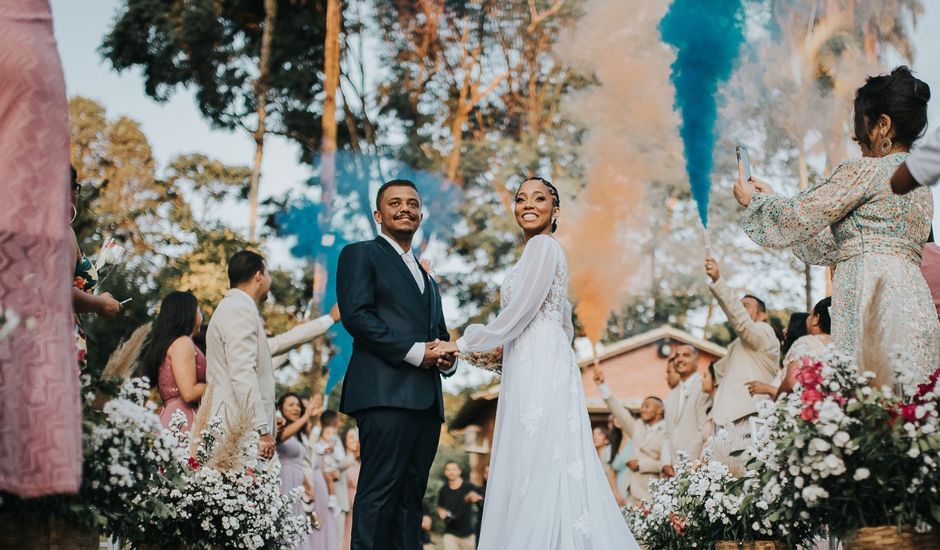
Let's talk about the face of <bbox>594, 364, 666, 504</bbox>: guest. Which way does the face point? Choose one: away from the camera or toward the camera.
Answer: toward the camera

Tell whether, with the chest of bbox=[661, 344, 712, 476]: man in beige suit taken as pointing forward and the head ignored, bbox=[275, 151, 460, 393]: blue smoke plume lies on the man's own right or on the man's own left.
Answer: on the man's own right

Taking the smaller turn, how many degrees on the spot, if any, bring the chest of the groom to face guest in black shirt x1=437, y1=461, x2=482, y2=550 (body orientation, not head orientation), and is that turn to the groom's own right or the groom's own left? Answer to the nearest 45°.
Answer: approximately 135° to the groom's own left

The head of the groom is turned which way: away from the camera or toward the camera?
toward the camera

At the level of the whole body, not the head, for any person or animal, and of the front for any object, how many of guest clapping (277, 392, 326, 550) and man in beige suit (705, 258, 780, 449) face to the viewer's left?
1

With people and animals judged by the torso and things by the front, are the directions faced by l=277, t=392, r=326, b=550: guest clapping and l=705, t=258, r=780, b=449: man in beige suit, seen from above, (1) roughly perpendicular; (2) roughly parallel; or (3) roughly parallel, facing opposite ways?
roughly parallel, facing opposite ways

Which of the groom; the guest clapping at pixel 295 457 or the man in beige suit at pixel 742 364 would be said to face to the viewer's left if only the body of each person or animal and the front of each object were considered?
the man in beige suit

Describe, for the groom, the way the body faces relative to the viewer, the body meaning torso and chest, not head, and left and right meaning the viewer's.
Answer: facing the viewer and to the right of the viewer

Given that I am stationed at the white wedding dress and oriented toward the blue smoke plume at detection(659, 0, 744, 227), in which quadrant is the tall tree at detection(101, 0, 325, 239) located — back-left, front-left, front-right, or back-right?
front-left

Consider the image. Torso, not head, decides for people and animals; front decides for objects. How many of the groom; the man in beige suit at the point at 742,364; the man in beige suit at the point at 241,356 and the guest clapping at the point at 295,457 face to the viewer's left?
1

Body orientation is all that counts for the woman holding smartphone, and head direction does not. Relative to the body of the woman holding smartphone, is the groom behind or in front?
in front

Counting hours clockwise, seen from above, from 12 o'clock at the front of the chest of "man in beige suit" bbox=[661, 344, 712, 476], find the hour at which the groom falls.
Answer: The groom is roughly at 11 o'clock from the man in beige suit.

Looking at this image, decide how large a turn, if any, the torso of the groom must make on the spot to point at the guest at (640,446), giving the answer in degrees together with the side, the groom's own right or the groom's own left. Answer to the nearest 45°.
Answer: approximately 90° to the groom's own left

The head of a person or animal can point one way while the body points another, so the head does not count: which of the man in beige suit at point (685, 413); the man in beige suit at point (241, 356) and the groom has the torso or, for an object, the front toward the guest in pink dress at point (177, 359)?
the man in beige suit at point (685, 413)

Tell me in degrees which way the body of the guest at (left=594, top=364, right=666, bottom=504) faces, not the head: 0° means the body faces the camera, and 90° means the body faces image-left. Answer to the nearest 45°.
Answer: approximately 45°

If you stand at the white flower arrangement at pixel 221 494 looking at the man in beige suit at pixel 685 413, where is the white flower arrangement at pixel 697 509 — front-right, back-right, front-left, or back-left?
front-right

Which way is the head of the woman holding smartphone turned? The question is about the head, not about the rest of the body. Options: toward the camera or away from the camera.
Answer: away from the camera

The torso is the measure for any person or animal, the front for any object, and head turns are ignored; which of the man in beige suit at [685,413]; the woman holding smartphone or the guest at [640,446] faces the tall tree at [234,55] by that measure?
the woman holding smartphone

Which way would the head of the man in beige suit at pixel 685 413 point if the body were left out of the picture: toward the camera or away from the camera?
toward the camera

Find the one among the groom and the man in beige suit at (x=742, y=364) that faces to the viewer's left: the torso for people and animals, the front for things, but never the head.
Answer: the man in beige suit

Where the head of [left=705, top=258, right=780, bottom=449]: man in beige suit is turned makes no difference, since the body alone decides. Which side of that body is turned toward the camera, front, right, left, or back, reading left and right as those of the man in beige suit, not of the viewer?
left

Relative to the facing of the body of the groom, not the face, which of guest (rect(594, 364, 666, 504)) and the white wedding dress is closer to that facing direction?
the white wedding dress
